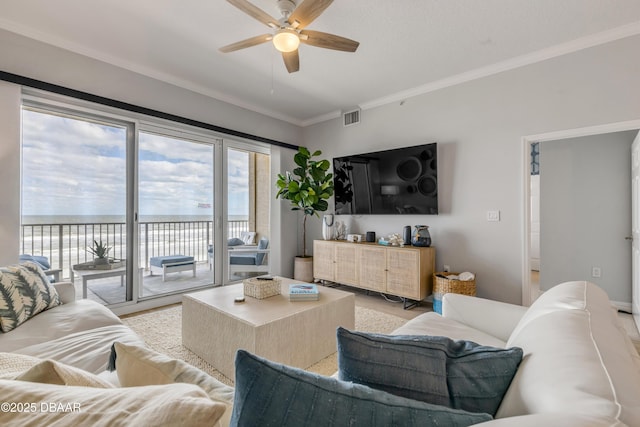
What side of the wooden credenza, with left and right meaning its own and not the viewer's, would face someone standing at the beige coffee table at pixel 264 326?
front

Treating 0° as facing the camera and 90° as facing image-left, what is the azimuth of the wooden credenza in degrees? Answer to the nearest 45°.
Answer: approximately 45°

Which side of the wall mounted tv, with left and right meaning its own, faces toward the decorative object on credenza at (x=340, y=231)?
right

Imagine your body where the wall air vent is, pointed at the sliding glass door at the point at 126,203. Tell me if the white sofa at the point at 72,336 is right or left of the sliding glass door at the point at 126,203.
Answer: left

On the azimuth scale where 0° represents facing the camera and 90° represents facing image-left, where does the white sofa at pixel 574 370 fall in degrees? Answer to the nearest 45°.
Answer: approximately 90°

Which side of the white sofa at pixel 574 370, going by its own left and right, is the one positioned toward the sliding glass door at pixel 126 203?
front

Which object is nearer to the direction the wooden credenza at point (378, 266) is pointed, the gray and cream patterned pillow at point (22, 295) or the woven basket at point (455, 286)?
the gray and cream patterned pillow

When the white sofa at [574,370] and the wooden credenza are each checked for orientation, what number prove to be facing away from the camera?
0

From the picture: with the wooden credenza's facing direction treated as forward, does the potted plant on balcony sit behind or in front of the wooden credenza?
in front

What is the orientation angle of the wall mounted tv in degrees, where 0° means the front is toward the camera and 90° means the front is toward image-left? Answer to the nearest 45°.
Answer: approximately 45°

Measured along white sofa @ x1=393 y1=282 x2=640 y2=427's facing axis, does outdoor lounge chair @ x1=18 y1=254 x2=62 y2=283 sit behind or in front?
in front
